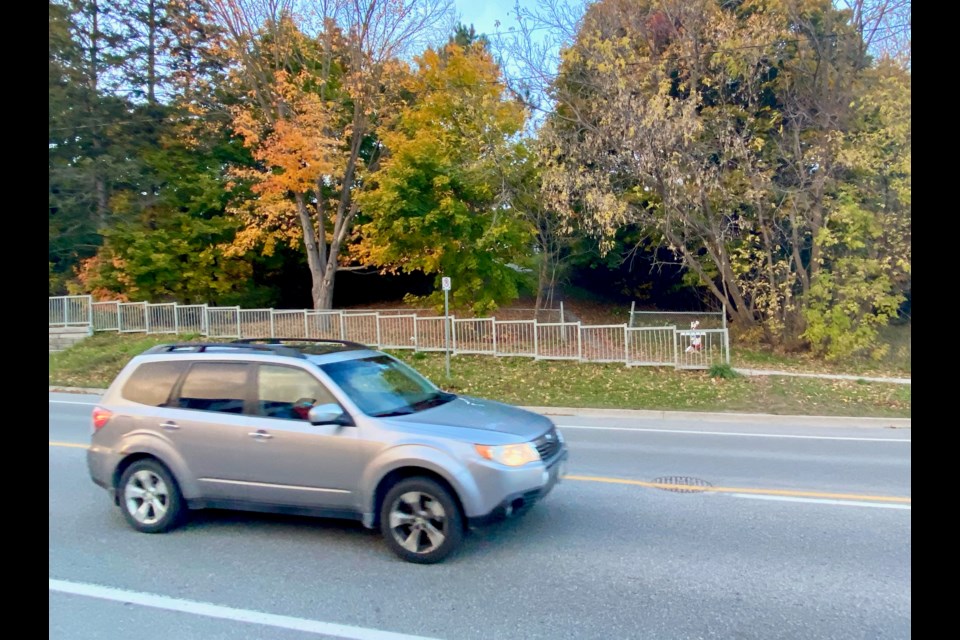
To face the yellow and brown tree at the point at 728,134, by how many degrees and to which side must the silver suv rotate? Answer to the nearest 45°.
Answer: approximately 90° to its left

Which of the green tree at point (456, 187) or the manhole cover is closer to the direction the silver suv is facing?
the manhole cover

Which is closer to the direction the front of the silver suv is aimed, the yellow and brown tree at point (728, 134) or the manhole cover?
the manhole cover

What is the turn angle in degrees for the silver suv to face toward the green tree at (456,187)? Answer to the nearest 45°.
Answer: approximately 135° to its left

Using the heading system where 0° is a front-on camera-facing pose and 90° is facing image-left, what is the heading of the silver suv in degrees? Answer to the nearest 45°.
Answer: approximately 315°

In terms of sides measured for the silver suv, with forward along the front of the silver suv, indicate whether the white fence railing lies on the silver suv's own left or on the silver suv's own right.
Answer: on the silver suv's own left

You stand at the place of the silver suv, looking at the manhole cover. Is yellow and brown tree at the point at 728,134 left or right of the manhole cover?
left
